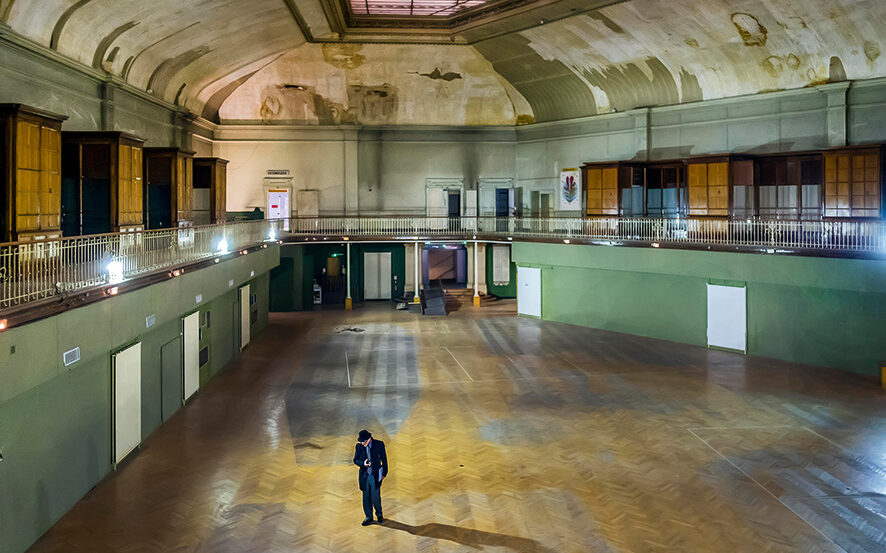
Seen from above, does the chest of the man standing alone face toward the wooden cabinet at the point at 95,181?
no

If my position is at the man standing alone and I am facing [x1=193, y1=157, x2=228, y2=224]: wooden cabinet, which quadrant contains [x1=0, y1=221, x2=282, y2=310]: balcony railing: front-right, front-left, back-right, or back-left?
front-left

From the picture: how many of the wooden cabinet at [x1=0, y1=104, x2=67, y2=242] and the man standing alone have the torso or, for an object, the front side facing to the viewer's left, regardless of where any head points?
0

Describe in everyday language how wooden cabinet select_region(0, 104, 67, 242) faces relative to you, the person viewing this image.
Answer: facing the viewer and to the right of the viewer

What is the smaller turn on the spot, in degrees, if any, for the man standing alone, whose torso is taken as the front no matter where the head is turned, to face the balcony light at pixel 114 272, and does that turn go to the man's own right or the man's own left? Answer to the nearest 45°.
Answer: approximately 135° to the man's own right

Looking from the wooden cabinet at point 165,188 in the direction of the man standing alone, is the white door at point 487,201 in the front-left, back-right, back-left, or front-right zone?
back-left

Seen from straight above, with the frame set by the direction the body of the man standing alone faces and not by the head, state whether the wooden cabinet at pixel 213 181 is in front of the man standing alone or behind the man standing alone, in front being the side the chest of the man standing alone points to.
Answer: behind

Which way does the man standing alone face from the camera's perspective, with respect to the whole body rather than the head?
toward the camera

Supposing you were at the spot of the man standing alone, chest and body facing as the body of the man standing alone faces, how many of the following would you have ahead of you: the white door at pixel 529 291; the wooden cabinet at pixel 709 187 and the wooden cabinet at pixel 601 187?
0

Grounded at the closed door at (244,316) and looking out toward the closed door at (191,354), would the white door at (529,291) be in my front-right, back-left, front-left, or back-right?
back-left

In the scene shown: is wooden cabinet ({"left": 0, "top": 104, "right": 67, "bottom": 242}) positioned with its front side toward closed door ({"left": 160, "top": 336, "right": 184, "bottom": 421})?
no
